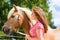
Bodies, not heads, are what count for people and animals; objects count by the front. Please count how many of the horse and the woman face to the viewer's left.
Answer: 2

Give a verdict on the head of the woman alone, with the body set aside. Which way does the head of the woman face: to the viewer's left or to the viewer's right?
to the viewer's left

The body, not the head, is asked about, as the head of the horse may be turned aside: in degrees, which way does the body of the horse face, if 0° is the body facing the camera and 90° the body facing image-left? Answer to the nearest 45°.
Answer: approximately 90°

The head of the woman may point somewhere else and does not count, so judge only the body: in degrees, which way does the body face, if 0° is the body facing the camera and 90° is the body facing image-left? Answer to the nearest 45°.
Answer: approximately 90°
